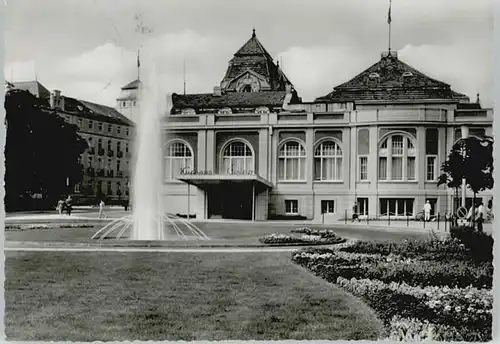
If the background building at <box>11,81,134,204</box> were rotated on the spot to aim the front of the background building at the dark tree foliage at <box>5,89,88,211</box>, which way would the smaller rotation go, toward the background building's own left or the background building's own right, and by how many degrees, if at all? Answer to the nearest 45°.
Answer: approximately 45° to the background building's own right

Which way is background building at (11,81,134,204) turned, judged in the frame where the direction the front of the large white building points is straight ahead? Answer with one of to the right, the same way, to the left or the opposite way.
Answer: to the left

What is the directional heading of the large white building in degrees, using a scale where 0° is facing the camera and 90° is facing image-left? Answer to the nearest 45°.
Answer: approximately 0°

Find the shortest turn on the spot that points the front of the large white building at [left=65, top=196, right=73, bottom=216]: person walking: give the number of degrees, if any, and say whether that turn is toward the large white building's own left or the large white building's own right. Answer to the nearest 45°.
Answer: approximately 90° to the large white building's own right

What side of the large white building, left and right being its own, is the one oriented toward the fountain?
front

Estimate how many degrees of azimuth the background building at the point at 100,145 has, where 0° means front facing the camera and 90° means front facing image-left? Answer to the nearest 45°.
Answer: approximately 315°

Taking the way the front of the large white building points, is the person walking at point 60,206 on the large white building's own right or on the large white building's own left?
on the large white building's own right
